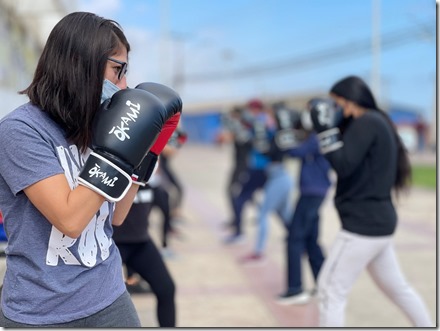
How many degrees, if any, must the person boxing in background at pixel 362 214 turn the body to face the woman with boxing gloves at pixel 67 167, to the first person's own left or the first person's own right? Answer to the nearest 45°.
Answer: approximately 45° to the first person's own left

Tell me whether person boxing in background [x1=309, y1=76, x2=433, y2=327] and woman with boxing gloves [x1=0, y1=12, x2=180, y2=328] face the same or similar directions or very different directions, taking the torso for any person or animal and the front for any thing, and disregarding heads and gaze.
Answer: very different directions

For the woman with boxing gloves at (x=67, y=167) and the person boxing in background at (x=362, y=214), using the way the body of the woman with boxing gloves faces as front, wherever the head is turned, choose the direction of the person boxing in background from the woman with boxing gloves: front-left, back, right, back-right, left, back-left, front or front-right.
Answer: left

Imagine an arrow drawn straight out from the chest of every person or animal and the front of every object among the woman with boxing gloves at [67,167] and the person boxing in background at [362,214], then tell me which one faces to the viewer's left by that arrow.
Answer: the person boxing in background

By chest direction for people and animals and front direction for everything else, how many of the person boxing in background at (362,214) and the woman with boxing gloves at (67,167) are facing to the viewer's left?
1

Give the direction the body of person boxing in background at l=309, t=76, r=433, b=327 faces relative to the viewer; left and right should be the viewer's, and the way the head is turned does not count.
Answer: facing to the left of the viewer

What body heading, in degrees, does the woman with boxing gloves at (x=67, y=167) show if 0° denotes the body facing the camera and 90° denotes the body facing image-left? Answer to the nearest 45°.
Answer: approximately 315°

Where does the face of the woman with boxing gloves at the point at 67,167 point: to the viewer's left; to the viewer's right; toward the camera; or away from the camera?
to the viewer's right

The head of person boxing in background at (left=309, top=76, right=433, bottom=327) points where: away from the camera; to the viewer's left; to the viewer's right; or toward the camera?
to the viewer's left
